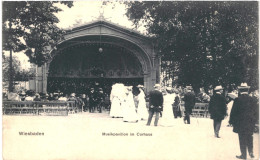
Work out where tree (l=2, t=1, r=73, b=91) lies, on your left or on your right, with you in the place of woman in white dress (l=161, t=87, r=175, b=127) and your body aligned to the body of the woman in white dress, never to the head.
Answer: on your left

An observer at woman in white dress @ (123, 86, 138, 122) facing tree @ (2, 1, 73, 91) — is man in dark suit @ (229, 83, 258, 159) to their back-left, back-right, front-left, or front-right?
back-left

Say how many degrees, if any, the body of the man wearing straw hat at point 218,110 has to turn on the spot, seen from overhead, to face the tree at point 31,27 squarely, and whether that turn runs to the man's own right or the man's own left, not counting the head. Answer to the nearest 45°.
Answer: approximately 90° to the man's own left

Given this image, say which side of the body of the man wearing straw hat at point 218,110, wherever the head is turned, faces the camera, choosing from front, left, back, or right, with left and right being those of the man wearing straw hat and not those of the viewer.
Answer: back

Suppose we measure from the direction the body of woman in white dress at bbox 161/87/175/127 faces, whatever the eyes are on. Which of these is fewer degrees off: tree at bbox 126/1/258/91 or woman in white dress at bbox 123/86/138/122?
the tree

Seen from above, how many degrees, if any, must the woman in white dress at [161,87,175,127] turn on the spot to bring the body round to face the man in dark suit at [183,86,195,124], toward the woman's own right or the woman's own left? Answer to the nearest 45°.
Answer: approximately 45° to the woman's own right

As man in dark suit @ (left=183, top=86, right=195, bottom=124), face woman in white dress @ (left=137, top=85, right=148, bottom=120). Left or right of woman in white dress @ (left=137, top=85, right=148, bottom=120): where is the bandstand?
right

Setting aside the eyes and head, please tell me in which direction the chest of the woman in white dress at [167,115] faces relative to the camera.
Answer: away from the camera
